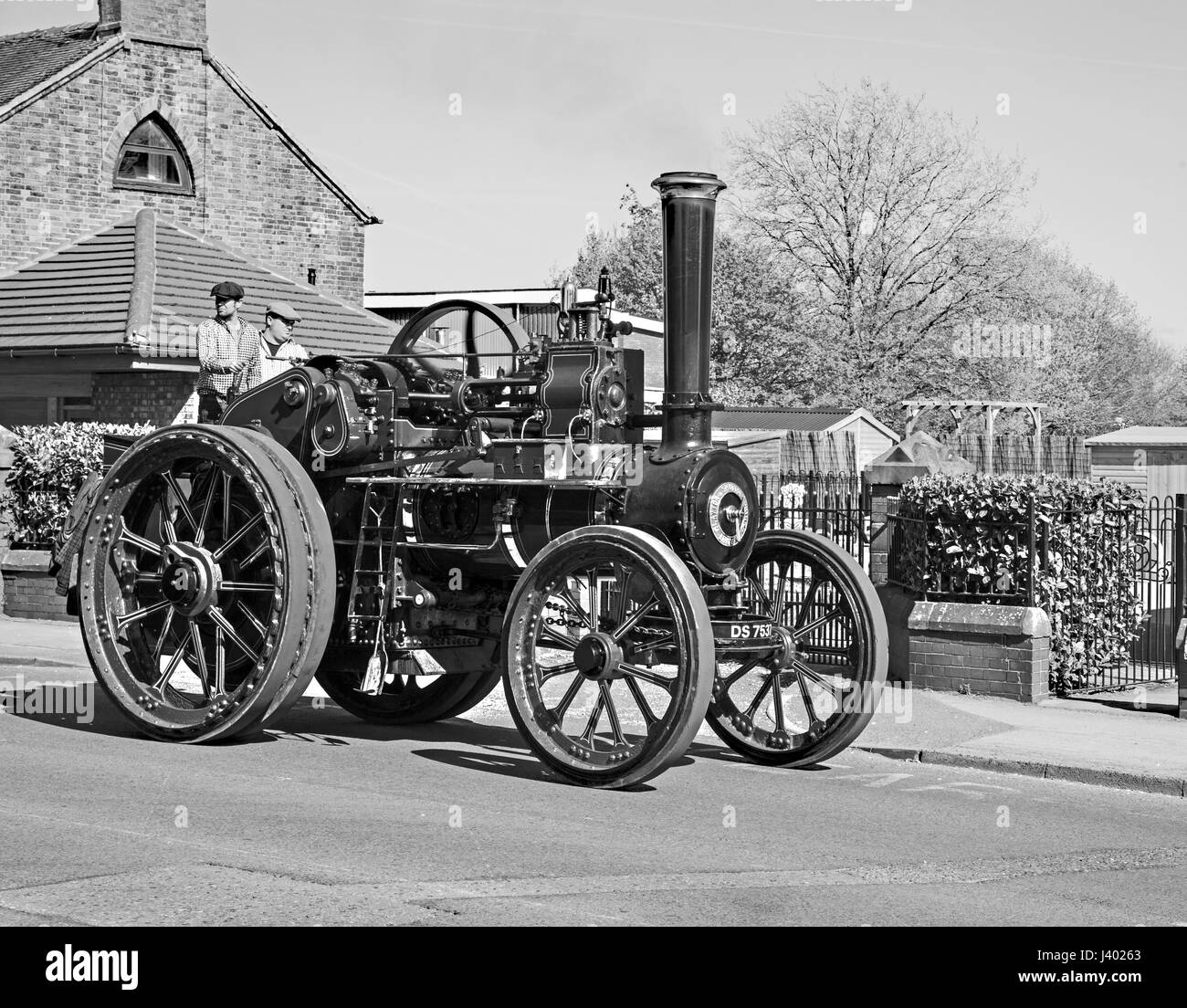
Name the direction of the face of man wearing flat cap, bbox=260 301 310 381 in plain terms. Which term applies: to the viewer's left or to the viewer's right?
to the viewer's right

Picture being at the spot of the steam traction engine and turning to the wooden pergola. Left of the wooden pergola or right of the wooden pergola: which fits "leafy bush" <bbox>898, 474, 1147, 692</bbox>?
right

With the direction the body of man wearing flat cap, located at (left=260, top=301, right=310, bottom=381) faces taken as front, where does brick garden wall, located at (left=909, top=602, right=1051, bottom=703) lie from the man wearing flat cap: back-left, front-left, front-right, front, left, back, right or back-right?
front-left

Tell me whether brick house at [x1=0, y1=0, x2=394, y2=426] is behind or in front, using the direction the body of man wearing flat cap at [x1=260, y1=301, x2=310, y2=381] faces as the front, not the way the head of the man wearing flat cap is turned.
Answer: behind

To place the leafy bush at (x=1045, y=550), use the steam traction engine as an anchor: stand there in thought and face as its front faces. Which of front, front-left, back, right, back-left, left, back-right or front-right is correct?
left

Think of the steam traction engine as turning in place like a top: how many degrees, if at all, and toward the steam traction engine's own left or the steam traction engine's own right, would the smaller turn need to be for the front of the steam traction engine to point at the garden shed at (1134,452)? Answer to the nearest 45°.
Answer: approximately 90° to the steam traction engine's own left

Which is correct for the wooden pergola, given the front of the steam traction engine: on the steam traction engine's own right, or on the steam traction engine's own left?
on the steam traction engine's own left

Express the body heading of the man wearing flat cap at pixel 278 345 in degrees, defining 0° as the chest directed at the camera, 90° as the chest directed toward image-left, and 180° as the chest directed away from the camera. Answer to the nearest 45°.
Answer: approximately 315°

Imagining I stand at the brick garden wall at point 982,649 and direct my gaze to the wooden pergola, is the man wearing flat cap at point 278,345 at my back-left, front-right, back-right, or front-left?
back-left

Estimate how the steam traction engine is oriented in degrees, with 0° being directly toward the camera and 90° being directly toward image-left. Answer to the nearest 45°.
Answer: approximately 315°

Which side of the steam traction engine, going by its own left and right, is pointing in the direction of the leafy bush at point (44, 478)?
back

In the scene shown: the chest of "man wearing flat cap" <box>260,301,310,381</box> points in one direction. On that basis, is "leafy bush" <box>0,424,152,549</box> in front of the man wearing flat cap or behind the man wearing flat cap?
behind
